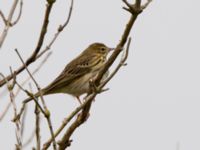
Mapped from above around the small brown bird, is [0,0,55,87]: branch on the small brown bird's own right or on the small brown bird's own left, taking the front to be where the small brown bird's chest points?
on the small brown bird's own right

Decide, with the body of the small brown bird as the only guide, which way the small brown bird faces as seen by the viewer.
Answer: to the viewer's right
